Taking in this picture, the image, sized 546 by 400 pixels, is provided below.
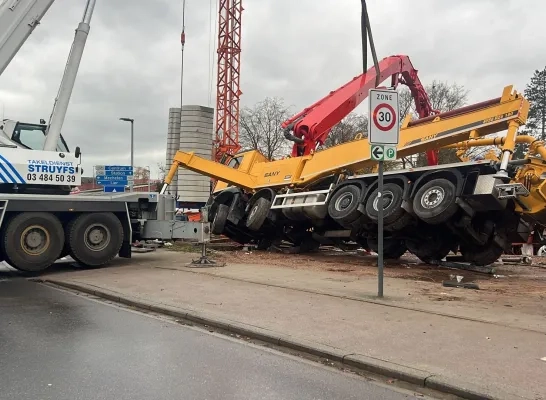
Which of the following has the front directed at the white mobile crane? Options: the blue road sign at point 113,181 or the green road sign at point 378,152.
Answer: the blue road sign

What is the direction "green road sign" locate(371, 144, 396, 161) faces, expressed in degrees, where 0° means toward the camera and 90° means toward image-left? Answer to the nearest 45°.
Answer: approximately 0°

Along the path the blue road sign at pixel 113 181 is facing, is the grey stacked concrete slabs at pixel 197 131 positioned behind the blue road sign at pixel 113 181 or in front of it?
behind

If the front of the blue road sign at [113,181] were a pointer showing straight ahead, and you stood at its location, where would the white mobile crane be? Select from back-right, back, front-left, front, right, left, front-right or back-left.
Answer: front

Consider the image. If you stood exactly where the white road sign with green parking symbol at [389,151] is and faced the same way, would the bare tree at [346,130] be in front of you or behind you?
behind

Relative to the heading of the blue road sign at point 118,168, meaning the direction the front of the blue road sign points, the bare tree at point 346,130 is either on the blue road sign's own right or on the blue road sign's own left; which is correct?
on the blue road sign's own left

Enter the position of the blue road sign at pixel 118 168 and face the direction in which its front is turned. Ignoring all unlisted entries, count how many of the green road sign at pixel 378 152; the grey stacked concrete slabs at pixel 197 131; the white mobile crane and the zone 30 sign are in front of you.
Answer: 3

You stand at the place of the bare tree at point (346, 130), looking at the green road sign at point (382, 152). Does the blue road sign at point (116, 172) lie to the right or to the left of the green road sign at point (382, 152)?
right

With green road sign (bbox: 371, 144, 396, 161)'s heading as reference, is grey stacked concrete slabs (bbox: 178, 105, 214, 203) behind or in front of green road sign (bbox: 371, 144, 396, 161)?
behind

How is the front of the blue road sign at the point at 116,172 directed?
toward the camera

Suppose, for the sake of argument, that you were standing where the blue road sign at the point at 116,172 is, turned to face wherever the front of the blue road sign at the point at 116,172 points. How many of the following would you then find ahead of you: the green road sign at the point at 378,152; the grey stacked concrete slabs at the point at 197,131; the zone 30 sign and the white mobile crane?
3

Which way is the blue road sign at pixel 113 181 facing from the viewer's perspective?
toward the camera

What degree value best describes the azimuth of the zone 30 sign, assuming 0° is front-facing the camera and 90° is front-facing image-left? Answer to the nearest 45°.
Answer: approximately 0°
